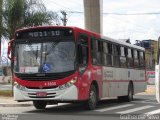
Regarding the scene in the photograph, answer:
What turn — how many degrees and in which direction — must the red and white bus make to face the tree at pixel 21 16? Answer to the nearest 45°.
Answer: approximately 135° to its right
